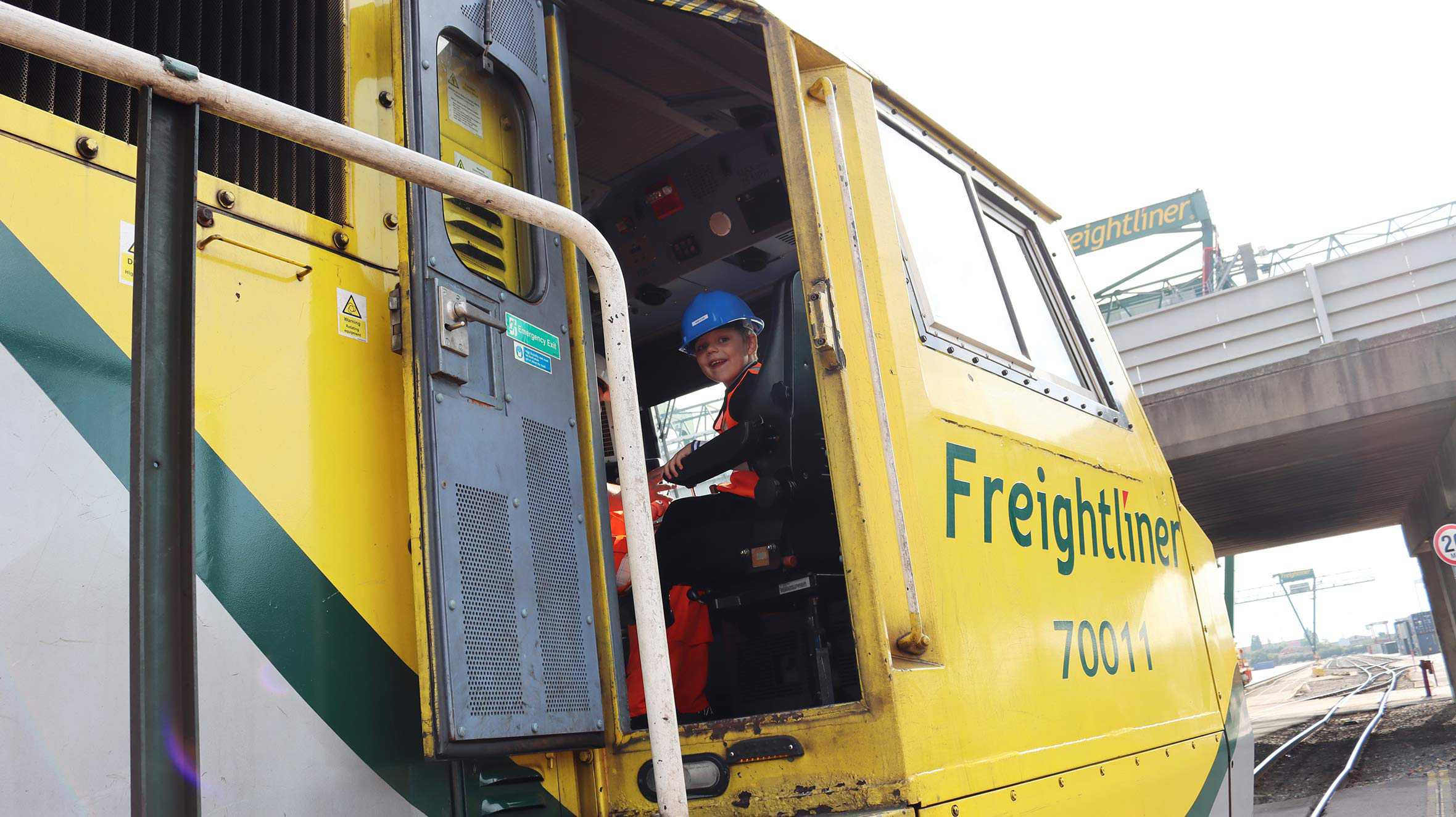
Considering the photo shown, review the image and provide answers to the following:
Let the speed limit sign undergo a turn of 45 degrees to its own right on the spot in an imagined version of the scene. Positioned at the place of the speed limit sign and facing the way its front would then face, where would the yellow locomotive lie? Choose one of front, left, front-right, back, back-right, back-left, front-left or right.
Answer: front-left

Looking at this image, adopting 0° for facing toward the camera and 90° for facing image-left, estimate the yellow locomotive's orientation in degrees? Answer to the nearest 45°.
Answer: approximately 225°

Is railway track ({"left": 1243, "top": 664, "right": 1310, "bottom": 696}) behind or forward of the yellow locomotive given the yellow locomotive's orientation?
forward

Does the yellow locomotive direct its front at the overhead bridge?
yes

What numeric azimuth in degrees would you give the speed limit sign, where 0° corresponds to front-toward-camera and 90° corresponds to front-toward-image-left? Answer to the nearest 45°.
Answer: approximately 0°

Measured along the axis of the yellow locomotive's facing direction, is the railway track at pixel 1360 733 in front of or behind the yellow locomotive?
in front
